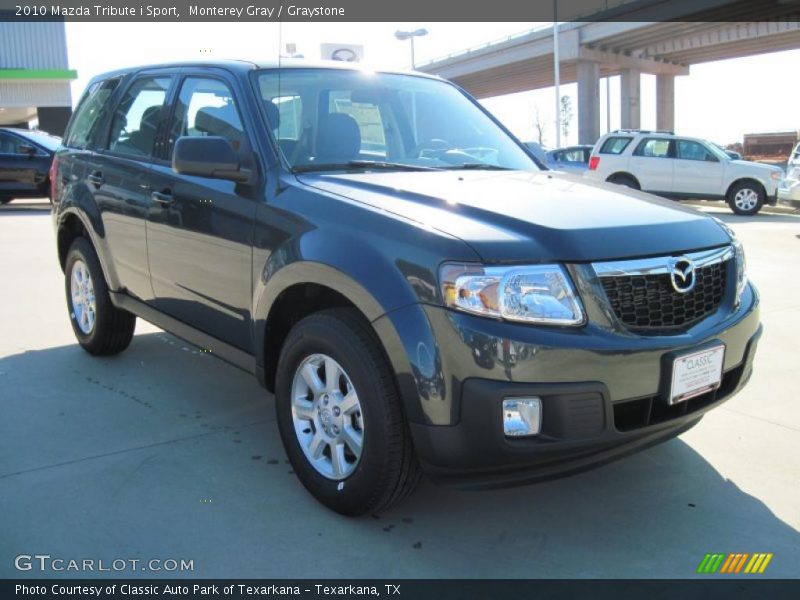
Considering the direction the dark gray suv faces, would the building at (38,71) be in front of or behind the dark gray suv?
behind

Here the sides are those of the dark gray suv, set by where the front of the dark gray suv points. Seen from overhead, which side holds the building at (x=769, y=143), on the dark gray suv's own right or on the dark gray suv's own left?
on the dark gray suv's own left

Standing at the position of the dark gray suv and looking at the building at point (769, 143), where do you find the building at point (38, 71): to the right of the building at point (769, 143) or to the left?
left
